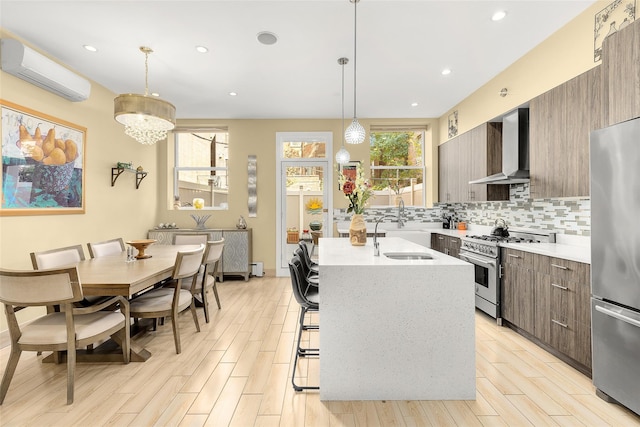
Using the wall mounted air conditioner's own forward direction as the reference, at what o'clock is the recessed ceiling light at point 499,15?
The recessed ceiling light is roughly at 12 o'clock from the wall mounted air conditioner.

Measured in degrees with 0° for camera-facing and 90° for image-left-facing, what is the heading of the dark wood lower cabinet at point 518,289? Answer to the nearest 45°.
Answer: approximately 45°

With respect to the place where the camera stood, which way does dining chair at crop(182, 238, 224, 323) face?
facing away from the viewer and to the left of the viewer

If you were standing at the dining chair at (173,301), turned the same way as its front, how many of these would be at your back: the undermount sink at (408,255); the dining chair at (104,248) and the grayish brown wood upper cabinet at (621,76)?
2

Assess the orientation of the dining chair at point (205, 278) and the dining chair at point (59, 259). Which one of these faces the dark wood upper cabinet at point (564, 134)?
the dining chair at point (59, 259)

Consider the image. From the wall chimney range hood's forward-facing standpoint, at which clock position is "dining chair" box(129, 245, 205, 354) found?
The dining chair is roughly at 12 o'clock from the wall chimney range hood.

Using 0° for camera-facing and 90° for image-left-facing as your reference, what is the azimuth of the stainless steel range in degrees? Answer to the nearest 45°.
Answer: approximately 45°

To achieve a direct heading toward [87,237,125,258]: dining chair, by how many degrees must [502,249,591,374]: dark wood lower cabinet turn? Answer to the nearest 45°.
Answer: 0° — it already faces it
